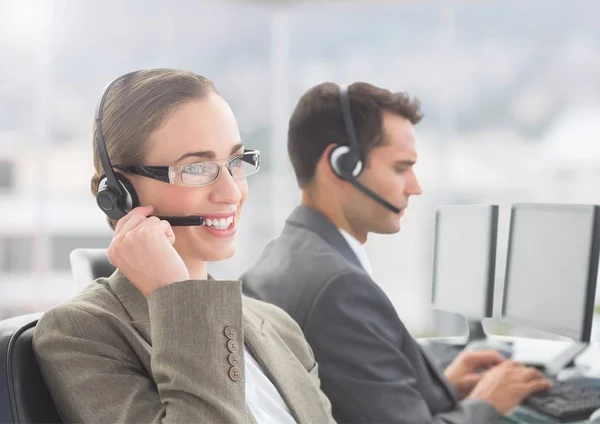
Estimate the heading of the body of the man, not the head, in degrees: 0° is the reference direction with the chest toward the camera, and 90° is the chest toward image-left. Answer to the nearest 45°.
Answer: approximately 270°

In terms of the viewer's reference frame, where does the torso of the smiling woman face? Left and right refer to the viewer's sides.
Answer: facing the viewer and to the right of the viewer

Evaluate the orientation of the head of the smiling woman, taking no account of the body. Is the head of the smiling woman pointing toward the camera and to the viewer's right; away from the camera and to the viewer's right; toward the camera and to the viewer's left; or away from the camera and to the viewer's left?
toward the camera and to the viewer's right

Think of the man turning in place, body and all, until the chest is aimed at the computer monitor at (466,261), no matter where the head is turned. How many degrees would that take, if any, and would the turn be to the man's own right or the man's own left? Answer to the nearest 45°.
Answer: approximately 45° to the man's own left

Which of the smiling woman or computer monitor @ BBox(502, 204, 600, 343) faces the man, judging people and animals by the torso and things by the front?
the computer monitor

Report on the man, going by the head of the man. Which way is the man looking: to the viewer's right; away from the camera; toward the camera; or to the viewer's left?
to the viewer's right

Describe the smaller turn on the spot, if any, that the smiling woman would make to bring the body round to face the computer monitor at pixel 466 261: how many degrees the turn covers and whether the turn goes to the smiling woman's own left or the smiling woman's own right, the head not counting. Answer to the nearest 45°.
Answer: approximately 90° to the smiling woman's own left

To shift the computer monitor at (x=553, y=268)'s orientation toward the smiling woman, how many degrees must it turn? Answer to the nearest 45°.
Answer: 0° — it already faces them

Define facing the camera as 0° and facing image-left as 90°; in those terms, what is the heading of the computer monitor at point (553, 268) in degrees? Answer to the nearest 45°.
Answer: approximately 45°

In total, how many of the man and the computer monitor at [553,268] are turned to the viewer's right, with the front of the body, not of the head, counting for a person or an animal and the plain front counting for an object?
1
